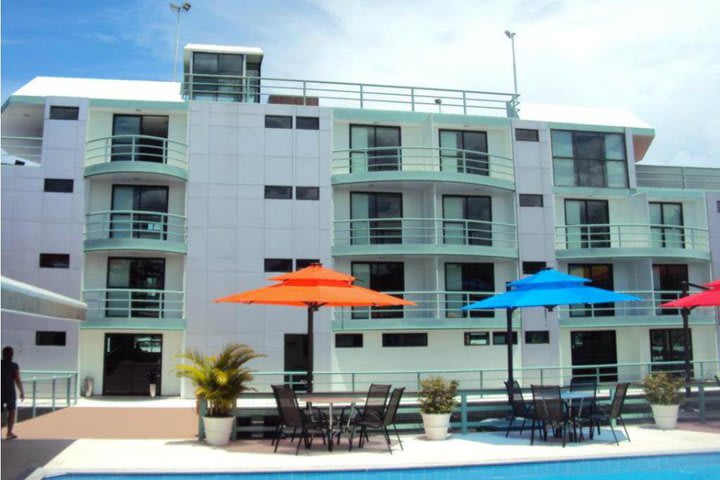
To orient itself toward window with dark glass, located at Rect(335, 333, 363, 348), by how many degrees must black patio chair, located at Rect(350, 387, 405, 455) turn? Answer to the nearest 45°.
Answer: approximately 90° to its right

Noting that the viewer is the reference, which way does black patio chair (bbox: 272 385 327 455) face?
facing away from the viewer and to the right of the viewer

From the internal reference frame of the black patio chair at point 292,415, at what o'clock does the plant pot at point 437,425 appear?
The plant pot is roughly at 1 o'clock from the black patio chair.

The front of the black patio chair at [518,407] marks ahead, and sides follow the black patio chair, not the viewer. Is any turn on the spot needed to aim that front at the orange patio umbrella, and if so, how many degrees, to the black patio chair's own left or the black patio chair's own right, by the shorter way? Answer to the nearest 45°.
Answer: approximately 180°

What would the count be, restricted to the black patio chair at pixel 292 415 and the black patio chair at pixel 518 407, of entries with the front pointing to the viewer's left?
0

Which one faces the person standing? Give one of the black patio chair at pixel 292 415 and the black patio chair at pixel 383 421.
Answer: the black patio chair at pixel 383 421

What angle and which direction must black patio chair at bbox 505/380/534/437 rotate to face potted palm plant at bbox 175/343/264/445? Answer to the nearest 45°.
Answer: approximately 135° to its right

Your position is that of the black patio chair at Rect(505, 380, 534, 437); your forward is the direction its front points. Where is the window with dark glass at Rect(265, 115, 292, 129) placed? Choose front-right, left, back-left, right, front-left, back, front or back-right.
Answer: back-left

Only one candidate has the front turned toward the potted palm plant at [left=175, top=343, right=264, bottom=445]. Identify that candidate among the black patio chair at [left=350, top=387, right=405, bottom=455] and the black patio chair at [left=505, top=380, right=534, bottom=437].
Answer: the black patio chair at [left=350, top=387, right=405, bottom=455]

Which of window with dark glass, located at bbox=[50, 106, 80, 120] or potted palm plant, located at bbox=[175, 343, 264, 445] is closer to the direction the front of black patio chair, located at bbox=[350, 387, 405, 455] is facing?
the potted palm plant

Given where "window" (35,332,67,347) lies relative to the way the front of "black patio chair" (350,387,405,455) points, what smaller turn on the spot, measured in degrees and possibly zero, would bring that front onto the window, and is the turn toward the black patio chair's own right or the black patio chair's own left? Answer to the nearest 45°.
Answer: approximately 45° to the black patio chair's own right

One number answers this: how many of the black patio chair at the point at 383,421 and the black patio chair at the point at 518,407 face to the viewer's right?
1

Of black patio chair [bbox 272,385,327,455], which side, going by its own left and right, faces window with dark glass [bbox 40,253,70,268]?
left

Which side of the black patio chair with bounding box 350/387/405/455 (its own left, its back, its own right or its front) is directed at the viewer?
left

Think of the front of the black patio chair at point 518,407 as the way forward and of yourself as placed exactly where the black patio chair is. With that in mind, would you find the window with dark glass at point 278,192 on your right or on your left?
on your left

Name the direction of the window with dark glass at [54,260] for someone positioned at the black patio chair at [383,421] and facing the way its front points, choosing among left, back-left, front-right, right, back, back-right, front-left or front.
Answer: front-right

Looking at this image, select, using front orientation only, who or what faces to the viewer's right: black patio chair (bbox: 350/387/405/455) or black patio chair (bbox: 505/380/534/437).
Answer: black patio chair (bbox: 505/380/534/437)

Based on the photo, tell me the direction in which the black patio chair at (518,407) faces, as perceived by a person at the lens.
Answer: facing to the right of the viewer
